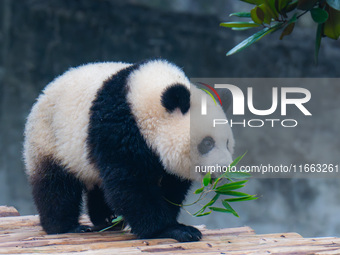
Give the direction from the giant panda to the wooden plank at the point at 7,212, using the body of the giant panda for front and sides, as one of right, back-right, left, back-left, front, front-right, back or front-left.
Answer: back-left

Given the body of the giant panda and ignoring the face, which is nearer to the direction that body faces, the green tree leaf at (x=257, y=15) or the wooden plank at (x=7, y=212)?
the green tree leaf

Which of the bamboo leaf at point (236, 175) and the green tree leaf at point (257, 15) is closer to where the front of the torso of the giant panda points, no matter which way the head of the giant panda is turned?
the bamboo leaf

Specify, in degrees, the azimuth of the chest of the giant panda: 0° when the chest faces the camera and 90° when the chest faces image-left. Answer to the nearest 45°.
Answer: approximately 270°
